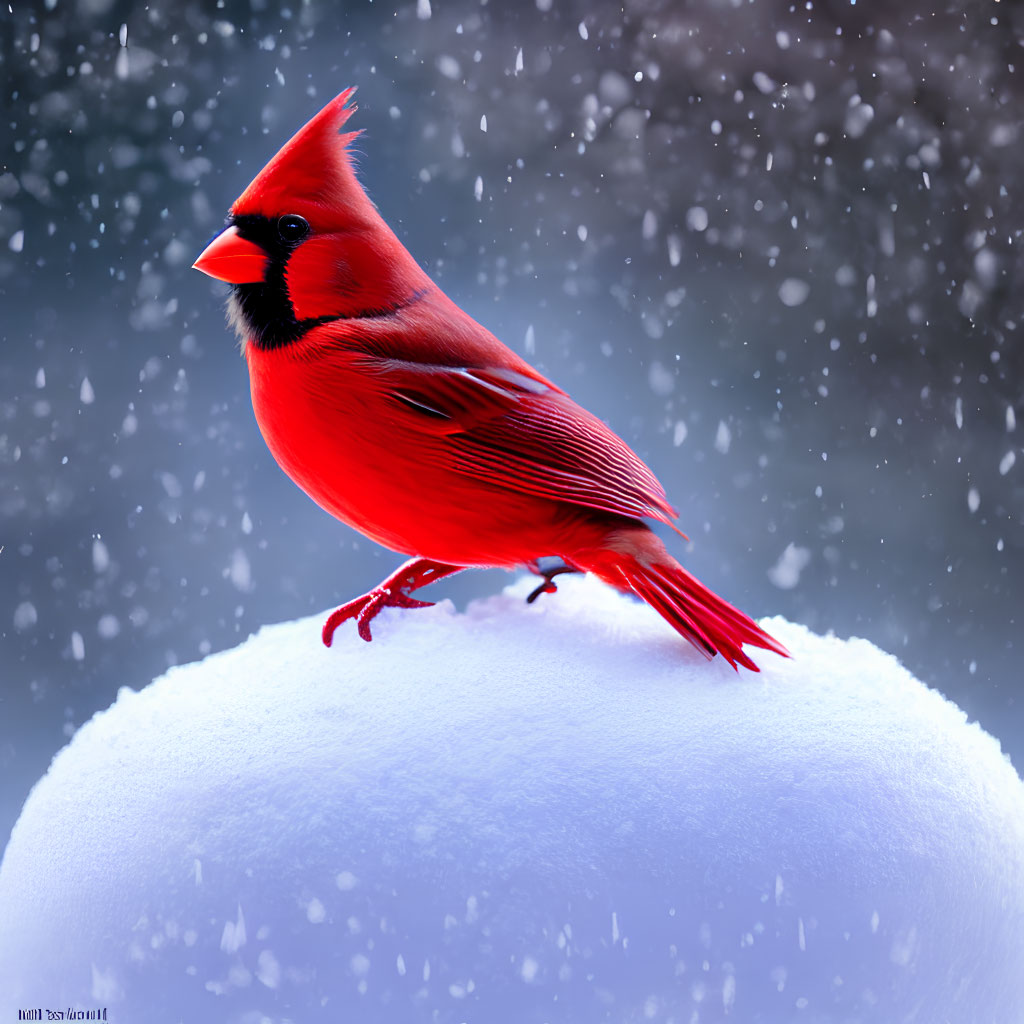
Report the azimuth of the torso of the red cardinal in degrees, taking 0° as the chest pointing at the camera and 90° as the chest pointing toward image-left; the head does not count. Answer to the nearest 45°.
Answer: approximately 90°
